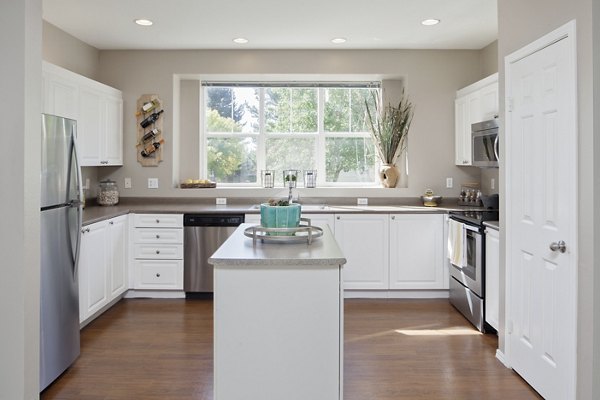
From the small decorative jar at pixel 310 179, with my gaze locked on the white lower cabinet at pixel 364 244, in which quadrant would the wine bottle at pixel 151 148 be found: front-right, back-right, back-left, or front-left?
back-right

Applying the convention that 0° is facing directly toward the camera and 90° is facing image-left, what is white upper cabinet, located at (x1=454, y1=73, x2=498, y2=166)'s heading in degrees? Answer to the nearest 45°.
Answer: approximately 45°

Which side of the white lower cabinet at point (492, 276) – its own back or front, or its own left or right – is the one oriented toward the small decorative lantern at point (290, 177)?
right

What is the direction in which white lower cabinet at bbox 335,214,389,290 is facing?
toward the camera

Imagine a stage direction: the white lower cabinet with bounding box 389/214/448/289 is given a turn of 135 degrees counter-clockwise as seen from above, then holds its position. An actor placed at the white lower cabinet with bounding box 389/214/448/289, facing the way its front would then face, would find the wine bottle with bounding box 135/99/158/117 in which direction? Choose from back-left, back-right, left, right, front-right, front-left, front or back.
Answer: back-left

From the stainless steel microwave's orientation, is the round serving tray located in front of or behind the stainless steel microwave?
in front

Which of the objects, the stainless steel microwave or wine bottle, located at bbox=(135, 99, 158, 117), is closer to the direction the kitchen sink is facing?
the stainless steel microwave

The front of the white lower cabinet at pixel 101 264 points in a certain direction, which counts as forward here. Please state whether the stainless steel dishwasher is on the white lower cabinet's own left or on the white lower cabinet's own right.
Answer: on the white lower cabinet's own left

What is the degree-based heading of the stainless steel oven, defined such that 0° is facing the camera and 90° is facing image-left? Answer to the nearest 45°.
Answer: approximately 45°

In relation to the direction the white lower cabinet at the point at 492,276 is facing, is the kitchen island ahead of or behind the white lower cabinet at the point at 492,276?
ahead

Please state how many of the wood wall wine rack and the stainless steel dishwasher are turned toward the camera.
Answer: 2

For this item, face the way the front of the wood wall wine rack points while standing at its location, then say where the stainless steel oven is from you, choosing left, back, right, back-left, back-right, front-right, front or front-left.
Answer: front-left

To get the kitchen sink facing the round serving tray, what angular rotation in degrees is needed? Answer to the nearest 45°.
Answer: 0° — it already faces it

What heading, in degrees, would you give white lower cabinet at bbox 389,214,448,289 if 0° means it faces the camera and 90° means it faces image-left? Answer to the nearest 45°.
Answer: approximately 0°

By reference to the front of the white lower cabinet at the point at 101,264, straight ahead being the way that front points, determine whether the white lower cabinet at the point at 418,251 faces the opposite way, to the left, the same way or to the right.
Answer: to the right
